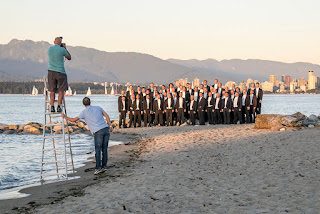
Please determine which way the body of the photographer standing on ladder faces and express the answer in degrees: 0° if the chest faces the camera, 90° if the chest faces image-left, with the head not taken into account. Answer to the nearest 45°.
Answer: approximately 225°

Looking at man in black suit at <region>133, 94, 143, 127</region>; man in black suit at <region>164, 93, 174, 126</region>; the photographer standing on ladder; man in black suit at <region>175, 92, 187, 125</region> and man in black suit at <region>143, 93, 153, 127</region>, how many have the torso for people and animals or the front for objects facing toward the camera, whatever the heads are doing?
4

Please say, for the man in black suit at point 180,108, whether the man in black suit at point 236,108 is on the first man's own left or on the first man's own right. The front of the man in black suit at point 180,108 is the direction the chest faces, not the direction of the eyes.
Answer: on the first man's own left

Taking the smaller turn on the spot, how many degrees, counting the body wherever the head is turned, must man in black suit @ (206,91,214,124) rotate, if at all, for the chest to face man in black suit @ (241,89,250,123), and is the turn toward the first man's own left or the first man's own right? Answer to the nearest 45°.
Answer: approximately 135° to the first man's own left

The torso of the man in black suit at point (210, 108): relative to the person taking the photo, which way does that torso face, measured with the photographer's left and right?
facing the viewer and to the left of the viewer

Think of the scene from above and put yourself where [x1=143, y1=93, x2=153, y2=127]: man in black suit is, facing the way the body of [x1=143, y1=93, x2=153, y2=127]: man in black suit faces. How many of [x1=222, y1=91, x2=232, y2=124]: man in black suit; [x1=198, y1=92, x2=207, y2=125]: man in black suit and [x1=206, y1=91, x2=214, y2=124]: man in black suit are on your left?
3

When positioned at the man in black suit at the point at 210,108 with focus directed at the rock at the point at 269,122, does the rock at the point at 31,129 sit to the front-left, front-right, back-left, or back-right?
back-right

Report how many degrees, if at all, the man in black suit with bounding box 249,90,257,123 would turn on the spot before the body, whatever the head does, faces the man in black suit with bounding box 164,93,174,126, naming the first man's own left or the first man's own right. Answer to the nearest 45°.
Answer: approximately 45° to the first man's own right

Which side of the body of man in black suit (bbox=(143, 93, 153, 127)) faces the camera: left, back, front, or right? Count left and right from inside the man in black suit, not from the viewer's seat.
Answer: front

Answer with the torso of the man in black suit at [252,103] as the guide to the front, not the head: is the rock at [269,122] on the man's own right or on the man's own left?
on the man's own left

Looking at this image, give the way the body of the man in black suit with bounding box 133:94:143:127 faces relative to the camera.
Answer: toward the camera

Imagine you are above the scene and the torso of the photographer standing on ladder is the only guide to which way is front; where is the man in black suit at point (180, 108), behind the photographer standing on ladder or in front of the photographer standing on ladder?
in front

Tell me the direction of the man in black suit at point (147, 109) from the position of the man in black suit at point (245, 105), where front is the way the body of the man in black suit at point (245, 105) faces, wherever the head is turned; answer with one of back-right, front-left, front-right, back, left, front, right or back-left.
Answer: front-right

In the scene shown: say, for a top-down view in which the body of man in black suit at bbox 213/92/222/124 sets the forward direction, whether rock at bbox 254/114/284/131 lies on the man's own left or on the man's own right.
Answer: on the man's own left

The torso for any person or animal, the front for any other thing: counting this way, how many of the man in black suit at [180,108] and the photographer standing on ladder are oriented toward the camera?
1

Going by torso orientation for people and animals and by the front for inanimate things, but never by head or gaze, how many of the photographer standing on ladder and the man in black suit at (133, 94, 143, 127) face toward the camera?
1
